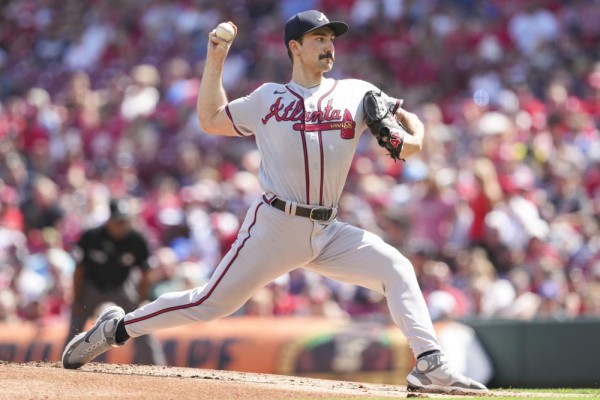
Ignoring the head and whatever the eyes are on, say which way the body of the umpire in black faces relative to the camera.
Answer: toward the camera

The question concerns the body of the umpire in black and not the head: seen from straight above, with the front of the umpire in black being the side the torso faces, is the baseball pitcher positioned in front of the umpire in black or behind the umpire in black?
in front
